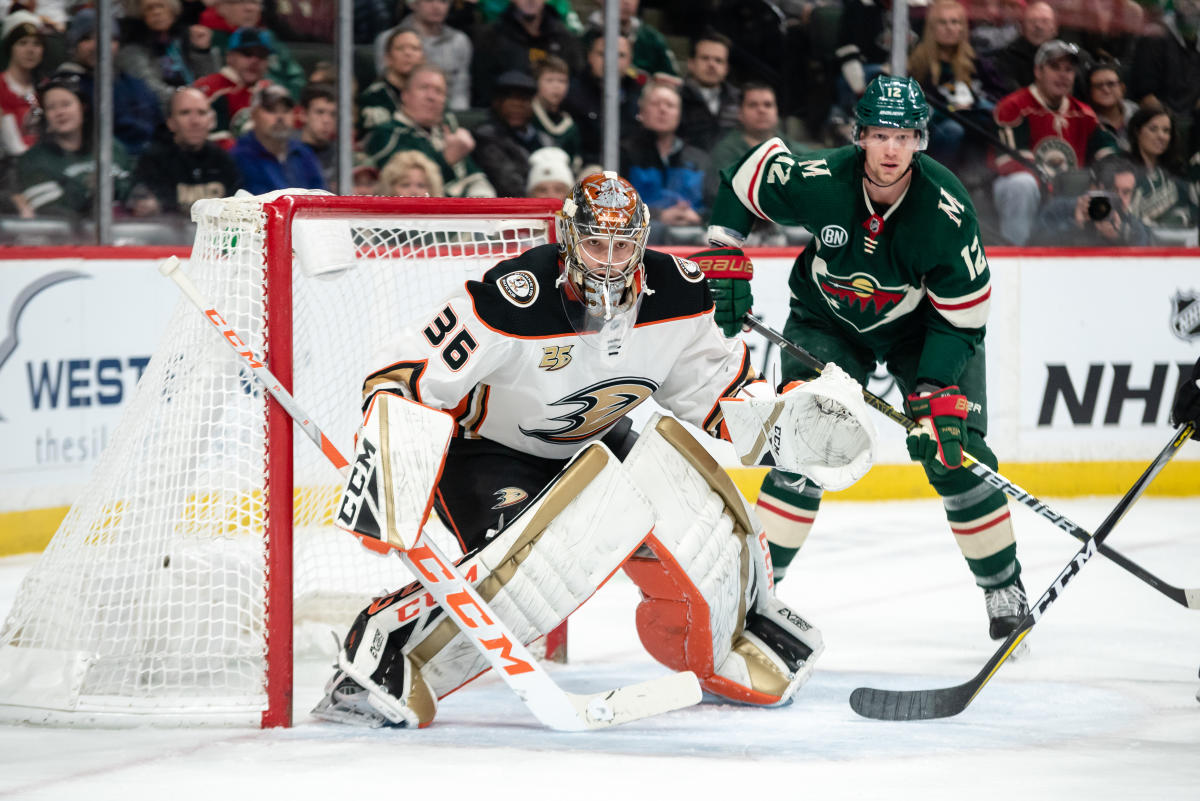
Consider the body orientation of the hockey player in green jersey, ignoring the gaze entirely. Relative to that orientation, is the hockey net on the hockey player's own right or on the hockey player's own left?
on the hockey player's own right

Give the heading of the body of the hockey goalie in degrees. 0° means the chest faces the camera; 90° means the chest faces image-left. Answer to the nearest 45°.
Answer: approximately 0°

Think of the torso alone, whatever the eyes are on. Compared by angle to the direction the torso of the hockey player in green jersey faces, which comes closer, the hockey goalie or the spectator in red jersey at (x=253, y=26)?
the hockey goalie

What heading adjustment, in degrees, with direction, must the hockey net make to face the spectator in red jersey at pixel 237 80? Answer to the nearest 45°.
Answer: approximately 135° to its left

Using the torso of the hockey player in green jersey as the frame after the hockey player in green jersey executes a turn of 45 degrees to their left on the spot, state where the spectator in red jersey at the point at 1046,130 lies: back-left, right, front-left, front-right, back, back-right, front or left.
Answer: back-left

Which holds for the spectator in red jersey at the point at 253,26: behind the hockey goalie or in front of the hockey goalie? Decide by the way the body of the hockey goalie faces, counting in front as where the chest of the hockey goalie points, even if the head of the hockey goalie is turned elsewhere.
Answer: behind

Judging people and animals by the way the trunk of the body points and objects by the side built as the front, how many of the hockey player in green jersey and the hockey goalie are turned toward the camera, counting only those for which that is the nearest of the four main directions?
2

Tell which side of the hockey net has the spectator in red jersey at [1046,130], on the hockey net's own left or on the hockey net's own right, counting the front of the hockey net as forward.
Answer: on the hockey net's own left

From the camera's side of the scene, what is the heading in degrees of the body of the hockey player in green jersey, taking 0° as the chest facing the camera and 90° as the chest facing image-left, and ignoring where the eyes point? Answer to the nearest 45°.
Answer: approximately 0°

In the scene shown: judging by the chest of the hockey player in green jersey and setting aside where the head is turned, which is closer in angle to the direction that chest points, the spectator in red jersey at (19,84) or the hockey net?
the hockey net
